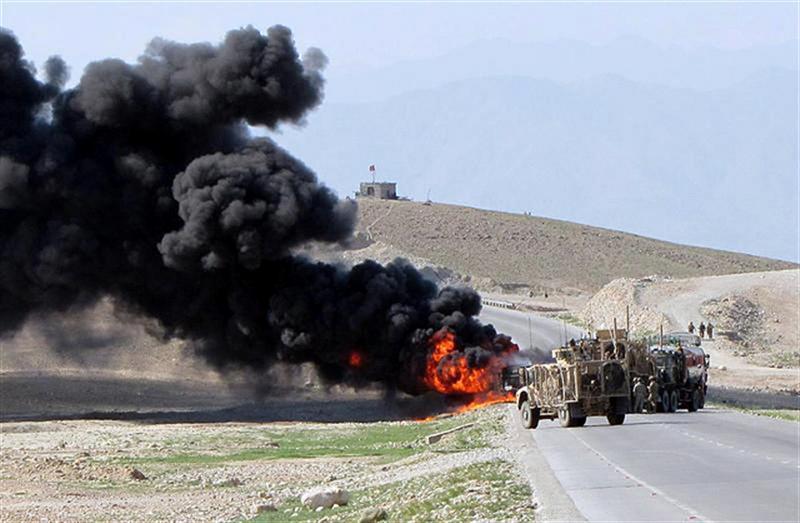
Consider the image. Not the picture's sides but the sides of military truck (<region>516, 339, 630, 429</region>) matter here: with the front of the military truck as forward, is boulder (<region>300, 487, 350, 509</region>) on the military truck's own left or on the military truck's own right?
on the military truck's own left

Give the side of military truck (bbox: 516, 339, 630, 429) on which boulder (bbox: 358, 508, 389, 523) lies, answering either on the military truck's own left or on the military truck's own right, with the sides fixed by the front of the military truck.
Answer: on the military truck's own left
